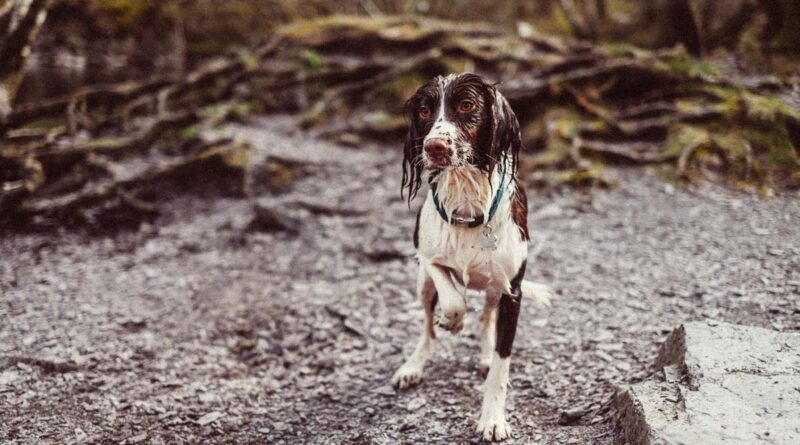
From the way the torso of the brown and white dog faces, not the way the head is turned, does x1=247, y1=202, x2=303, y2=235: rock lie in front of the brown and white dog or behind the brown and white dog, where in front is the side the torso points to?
behind

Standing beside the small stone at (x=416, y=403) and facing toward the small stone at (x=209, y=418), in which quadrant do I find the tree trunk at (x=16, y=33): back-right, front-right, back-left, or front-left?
front-right

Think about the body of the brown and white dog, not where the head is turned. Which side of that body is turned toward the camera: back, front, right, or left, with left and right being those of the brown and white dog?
front

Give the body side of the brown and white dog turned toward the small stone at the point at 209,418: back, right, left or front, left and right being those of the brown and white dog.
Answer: right

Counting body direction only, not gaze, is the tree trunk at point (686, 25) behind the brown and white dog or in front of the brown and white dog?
behind
